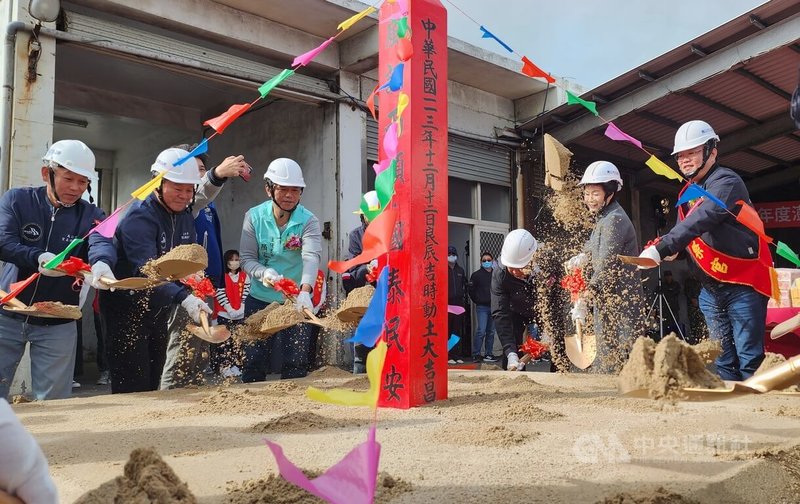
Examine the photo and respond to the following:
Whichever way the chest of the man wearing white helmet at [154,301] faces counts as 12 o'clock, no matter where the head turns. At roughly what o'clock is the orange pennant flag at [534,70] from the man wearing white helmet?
The orange pennant flag is roughly at 11 o'clock from the man wearing white helmet.

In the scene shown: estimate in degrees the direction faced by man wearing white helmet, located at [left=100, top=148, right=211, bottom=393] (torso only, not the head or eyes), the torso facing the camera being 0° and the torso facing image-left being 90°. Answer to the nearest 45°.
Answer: approximately 315°

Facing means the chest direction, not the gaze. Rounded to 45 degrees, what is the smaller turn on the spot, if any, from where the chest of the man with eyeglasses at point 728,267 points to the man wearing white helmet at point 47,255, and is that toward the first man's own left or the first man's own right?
0° — they already face them

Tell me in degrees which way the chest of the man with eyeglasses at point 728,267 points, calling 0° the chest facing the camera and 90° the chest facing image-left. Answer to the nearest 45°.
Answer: approximately 45°

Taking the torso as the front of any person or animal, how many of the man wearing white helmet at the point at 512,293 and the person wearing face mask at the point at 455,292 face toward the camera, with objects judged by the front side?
2

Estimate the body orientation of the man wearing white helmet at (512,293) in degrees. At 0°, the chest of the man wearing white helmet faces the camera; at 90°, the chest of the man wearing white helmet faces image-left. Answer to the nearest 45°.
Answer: approximately 0°

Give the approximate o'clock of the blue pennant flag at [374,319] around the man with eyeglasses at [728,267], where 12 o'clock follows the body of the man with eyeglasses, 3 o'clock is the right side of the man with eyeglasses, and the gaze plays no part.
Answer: The blue pennant flag is roughly at 12 o'clock from the man with eyeglasses.

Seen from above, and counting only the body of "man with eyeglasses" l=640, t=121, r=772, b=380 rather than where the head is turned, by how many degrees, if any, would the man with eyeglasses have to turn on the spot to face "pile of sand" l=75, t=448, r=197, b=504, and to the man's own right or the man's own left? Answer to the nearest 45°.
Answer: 0° — they already face it
